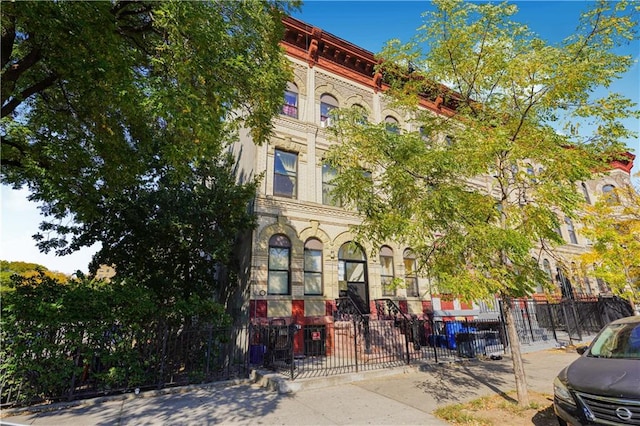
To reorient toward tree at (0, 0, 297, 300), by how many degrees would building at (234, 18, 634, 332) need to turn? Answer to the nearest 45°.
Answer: approximately 45° to its right

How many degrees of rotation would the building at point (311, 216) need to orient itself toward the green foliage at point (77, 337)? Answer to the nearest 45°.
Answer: approximately 45° to its right

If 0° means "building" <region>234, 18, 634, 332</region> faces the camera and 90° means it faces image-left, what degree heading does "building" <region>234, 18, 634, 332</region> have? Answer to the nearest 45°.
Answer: approximately 315°

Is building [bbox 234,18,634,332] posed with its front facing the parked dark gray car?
yes

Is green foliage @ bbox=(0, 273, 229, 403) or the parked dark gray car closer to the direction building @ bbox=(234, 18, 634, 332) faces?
the parked dark gray car

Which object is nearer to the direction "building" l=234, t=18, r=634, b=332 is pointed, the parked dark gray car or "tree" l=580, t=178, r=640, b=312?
the parked dark gray car

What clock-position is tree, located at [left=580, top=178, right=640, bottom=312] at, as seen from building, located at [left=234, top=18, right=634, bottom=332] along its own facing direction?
The tree is roughly at 10 o'clock from the building.

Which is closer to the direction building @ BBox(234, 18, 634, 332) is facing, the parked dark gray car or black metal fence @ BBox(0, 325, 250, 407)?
the parked dark gray car

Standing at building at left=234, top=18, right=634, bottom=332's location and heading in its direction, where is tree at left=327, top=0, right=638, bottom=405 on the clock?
The tree is roughly at 12 o'clock from the building.
